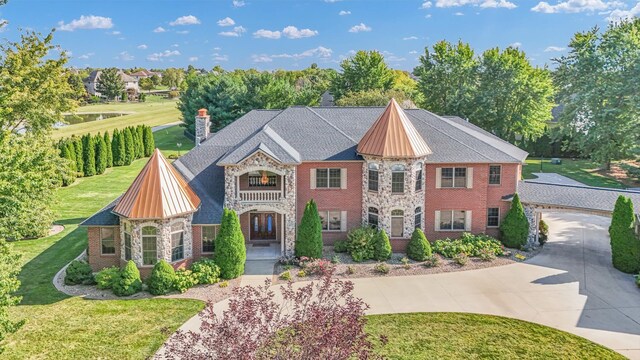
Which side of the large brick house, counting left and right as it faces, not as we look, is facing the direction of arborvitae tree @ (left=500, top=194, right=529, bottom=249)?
left

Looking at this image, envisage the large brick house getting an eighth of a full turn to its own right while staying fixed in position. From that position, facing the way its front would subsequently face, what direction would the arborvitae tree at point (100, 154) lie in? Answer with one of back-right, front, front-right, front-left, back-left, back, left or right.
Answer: right

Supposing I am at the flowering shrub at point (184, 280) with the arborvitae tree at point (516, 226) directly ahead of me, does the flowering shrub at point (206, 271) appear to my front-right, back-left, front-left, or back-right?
front-left

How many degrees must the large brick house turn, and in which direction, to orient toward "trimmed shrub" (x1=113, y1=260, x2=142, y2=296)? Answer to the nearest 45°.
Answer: approximately 45° to its right

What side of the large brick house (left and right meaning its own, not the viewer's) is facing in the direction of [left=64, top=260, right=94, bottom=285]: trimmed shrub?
right

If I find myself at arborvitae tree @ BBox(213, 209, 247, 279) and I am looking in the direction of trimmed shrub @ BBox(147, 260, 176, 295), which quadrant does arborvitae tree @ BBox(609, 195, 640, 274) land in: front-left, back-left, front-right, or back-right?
back-left

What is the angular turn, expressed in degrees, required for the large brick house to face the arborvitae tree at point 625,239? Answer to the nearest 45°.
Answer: approximately 90° to its left

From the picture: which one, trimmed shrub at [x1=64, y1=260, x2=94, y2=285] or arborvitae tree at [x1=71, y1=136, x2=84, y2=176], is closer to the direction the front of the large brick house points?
the trimmed shrub

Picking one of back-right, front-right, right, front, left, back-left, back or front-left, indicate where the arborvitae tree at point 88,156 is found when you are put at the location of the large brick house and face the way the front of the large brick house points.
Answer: back-right

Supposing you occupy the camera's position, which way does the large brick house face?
facing the viewer

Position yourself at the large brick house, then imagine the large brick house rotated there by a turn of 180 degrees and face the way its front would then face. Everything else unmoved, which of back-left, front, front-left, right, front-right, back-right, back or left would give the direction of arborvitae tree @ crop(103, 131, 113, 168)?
front-left

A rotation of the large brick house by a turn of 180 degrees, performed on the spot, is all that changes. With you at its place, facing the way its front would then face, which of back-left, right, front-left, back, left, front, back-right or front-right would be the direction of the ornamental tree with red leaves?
back

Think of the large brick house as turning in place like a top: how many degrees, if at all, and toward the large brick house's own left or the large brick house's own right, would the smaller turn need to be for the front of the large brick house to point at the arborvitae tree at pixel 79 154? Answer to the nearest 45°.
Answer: approximately 135° to the large brick house's own right

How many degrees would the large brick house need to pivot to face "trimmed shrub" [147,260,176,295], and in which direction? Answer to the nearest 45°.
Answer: approximately 45° to its right
